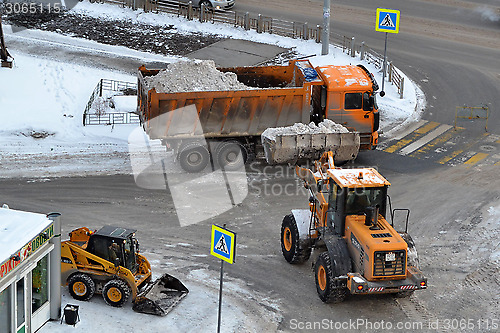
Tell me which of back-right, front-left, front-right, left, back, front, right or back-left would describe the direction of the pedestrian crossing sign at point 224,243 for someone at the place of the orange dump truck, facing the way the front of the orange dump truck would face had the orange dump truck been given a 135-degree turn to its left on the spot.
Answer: back-left

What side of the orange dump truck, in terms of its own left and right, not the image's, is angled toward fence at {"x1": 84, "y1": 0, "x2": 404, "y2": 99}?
left

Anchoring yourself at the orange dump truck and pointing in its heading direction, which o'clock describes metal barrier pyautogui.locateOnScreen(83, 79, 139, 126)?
The metal barrier is roughly at 7 o'clock from the orange dump truck.

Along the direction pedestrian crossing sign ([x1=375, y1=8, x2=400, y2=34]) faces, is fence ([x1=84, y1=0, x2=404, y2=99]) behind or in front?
behind

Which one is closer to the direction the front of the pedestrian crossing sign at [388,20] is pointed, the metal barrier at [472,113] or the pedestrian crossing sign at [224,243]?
the pedestrian crossing sign

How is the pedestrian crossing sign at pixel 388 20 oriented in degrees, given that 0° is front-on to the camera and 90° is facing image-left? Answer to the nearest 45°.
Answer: approximately 0°

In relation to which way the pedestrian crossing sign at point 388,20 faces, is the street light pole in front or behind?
behind

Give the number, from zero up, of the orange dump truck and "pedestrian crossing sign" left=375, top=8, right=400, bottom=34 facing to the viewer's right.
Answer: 1

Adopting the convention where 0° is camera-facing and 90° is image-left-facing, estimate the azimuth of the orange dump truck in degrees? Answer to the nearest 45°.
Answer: approximately 270°

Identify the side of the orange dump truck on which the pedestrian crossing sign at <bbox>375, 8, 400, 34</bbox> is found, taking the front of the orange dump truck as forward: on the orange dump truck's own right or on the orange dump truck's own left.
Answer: on the orange dump truck's own left

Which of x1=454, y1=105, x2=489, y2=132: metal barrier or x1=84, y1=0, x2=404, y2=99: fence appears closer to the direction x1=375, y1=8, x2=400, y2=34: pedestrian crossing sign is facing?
the metal barrier

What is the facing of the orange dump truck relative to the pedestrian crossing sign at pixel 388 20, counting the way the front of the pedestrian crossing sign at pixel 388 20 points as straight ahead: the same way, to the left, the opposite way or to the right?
to the left
